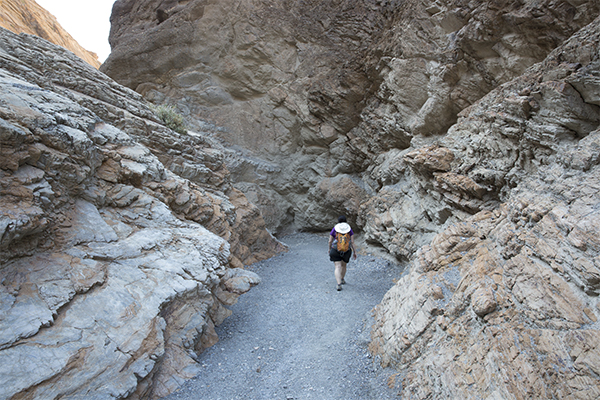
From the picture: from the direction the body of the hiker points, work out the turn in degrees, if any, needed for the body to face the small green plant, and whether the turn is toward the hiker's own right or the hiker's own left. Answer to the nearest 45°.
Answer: approximately 90° to the hiker's own left

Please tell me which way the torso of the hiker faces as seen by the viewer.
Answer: away from the camera
